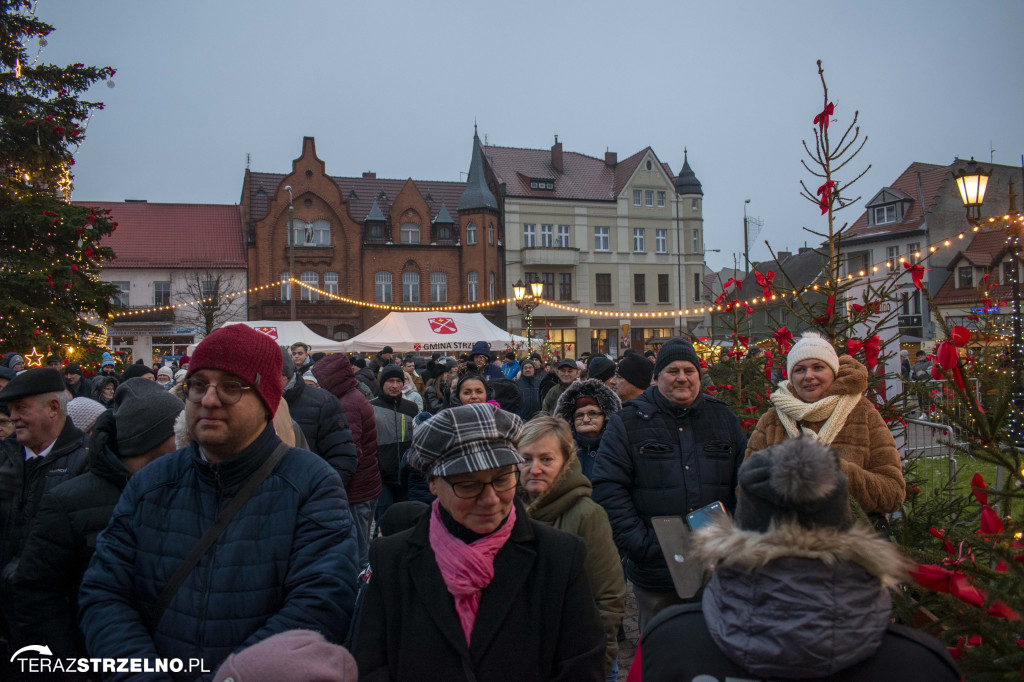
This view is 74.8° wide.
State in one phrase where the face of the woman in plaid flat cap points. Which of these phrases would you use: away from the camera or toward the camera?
toward the camera

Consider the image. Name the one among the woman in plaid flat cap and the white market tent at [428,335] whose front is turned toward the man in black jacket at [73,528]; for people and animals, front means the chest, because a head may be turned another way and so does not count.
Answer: the white market tent

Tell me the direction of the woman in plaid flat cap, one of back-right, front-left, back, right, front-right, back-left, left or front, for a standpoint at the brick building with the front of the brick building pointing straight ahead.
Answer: front

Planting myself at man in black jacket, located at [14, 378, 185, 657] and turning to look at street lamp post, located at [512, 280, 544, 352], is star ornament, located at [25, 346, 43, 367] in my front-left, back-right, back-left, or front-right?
front-left

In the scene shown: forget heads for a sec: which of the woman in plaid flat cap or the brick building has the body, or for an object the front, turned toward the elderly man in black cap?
the brick building

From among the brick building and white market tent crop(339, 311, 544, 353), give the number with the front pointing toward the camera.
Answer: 2

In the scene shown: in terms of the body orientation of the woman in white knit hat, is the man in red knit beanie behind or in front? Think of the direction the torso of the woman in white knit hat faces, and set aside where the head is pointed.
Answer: in front

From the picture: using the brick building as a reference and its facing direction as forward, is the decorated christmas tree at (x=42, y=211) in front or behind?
in front

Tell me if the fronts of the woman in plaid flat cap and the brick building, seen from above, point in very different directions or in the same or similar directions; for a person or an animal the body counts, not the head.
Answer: same or similar directions

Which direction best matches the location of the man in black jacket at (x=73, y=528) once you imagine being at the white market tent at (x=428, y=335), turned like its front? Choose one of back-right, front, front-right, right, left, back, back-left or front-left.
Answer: front

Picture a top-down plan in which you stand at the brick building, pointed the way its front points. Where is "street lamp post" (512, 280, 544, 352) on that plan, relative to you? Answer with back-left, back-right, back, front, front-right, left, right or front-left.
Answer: front

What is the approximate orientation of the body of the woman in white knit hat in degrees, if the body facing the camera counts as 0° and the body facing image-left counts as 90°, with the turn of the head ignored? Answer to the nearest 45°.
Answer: approximately 45°

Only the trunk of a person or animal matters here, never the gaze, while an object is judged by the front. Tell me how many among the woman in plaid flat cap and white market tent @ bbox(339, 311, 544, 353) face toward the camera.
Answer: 2

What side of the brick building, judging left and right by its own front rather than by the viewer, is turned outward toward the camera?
front

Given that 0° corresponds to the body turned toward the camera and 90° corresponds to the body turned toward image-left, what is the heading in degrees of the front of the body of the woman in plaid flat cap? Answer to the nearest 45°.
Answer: approximately 0°

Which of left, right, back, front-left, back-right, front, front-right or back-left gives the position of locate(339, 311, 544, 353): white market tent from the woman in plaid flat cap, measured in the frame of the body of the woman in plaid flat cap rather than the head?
back

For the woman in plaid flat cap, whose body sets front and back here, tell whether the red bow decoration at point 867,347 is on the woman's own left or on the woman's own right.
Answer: on the woman's own left

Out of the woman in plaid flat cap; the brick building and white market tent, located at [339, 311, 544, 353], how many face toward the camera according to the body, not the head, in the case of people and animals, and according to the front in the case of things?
3

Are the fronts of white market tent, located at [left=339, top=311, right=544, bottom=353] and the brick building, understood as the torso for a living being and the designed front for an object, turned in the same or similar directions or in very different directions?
same or similar directions
